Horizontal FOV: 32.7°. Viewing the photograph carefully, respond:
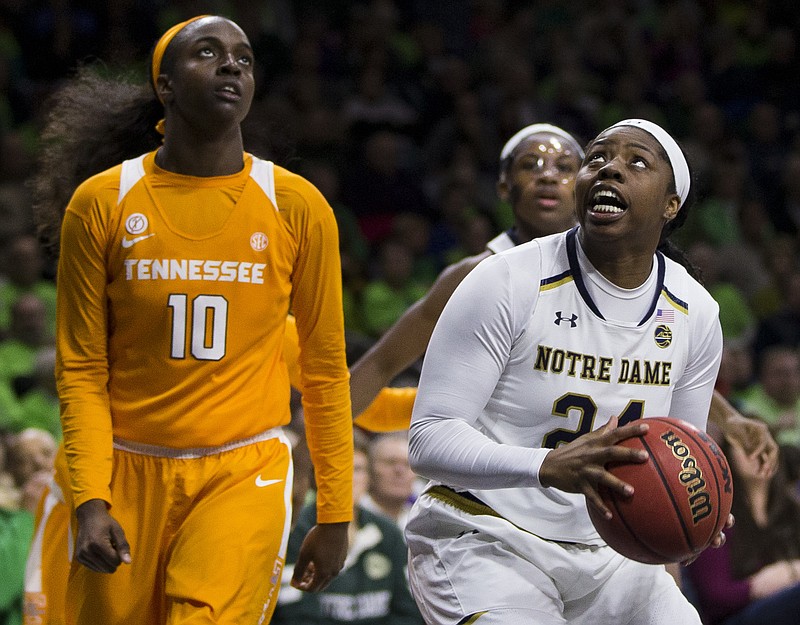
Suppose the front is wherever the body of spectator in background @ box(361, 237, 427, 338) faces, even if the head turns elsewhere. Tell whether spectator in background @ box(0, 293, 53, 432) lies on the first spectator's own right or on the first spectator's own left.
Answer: on the first spectator's own right

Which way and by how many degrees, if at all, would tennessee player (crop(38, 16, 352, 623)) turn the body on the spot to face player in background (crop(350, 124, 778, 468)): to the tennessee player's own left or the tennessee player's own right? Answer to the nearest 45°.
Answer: approximately 135° to the tennessee player's own left

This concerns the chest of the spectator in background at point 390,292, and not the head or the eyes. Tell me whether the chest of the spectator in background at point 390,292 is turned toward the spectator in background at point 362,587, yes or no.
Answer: yes

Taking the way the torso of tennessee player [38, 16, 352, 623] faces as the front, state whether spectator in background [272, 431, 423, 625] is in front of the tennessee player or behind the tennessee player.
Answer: behind

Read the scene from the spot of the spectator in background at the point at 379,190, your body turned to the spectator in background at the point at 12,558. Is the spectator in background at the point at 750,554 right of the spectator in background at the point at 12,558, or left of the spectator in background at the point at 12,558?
left

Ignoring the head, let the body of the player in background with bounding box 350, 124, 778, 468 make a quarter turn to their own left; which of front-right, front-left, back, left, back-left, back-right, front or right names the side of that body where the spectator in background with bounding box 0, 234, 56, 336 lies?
back-left

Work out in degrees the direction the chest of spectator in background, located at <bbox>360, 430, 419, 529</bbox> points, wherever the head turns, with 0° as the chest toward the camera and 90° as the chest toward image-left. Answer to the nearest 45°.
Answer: approximately 0°

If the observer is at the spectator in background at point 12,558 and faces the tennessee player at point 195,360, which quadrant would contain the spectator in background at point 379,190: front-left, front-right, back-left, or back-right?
back-left

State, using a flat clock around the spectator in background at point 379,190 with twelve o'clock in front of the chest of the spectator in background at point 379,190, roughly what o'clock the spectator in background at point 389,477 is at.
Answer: the spectator in background at point 389,477 is roughly at 12 o'clock from the spectator in background at point 379,190.

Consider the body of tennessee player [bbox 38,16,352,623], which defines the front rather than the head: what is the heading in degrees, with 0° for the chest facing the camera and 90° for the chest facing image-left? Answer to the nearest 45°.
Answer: approximately 0°

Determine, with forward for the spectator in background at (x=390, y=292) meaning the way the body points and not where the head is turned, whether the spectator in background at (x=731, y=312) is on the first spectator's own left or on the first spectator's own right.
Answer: on the first spectator's own left

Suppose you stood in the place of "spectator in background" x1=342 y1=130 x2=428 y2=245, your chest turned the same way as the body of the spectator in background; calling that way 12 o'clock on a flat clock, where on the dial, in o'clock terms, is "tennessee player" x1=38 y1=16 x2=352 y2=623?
The tennessee player is roughly at 12 o'clock from the spectator in background.
